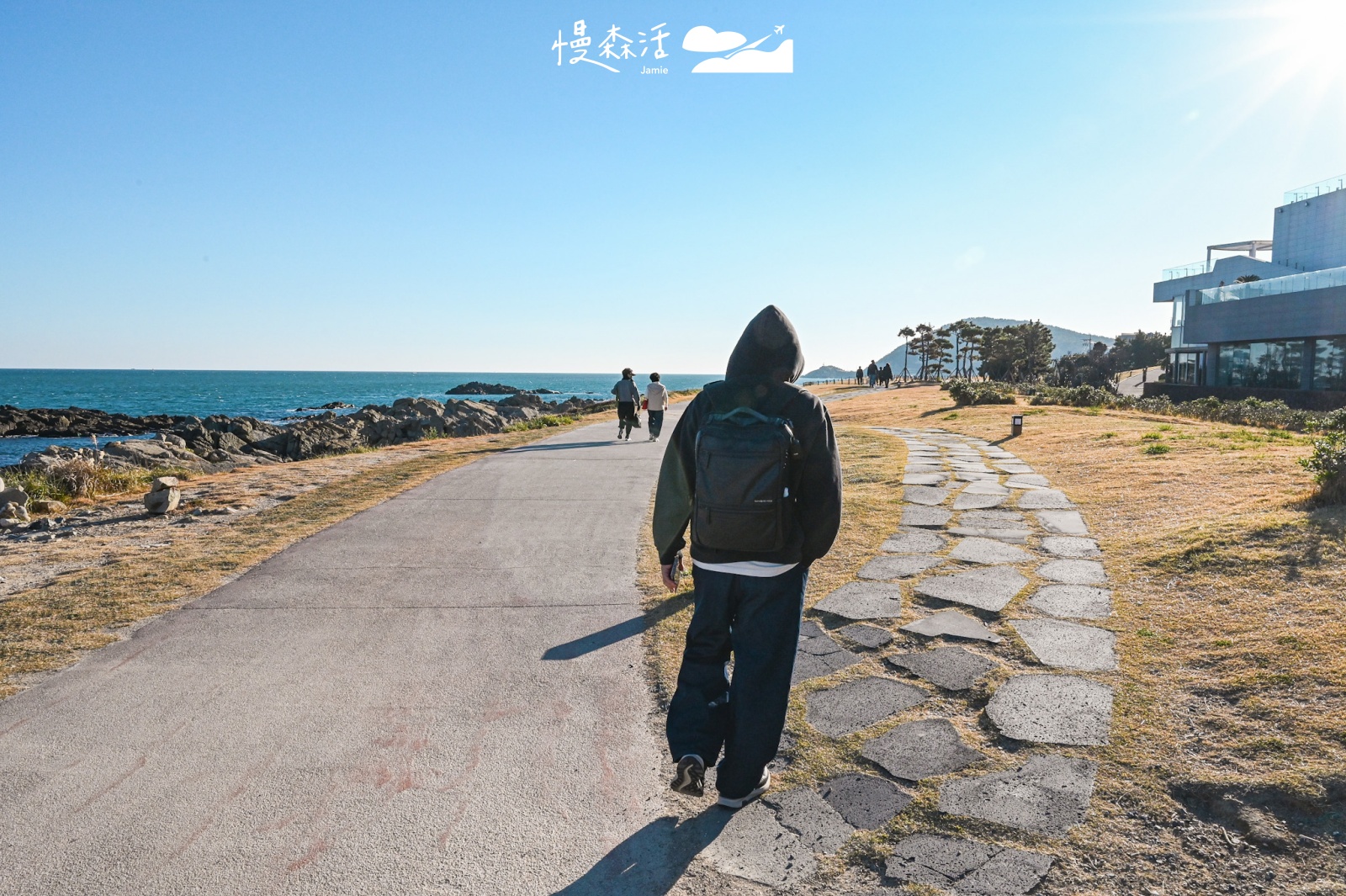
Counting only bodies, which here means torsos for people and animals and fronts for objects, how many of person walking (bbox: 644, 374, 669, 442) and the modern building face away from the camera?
1

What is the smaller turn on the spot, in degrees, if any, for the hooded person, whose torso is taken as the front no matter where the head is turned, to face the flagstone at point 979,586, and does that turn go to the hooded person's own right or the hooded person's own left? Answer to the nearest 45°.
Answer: approximately 45° to the hooded person's own right

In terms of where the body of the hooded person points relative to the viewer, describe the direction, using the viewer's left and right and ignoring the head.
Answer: facing away from the viewer

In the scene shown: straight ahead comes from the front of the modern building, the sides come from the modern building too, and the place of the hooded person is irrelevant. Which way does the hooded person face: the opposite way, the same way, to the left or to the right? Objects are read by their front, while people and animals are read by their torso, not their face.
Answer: to the right

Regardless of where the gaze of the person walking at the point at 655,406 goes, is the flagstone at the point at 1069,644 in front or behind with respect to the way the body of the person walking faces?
behind

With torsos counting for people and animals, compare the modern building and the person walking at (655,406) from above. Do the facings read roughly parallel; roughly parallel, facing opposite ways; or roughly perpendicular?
roughly perpendicular

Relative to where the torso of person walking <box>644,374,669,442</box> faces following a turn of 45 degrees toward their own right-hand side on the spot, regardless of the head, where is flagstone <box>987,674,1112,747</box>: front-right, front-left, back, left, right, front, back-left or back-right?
back-right

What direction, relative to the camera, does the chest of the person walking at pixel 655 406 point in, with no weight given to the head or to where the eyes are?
away from the camera

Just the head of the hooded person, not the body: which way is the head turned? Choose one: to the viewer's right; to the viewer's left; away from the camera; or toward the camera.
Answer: away from the camera

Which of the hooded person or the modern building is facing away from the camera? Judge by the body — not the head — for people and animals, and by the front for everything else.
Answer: the hooded person
